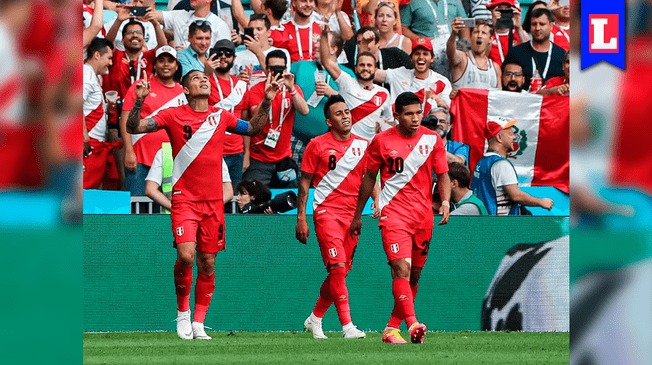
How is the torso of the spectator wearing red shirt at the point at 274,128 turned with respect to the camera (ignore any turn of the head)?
toward the camera

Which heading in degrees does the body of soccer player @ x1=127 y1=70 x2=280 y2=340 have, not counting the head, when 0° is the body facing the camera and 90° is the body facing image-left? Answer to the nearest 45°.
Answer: approximately 0°

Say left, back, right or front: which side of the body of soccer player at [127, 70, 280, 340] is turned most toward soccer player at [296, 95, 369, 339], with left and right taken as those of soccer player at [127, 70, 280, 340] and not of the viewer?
left

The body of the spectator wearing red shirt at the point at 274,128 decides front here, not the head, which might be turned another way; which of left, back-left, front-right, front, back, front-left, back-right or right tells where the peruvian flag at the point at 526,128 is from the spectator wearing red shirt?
left

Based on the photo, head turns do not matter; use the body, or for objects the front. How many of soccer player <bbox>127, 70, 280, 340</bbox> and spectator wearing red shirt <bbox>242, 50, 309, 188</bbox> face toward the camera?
2

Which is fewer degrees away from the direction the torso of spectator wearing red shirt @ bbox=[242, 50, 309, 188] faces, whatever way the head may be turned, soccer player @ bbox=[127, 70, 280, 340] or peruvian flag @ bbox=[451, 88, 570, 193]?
the soccer player

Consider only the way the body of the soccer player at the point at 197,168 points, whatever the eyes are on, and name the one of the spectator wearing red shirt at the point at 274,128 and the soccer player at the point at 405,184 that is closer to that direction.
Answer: the soccer player
